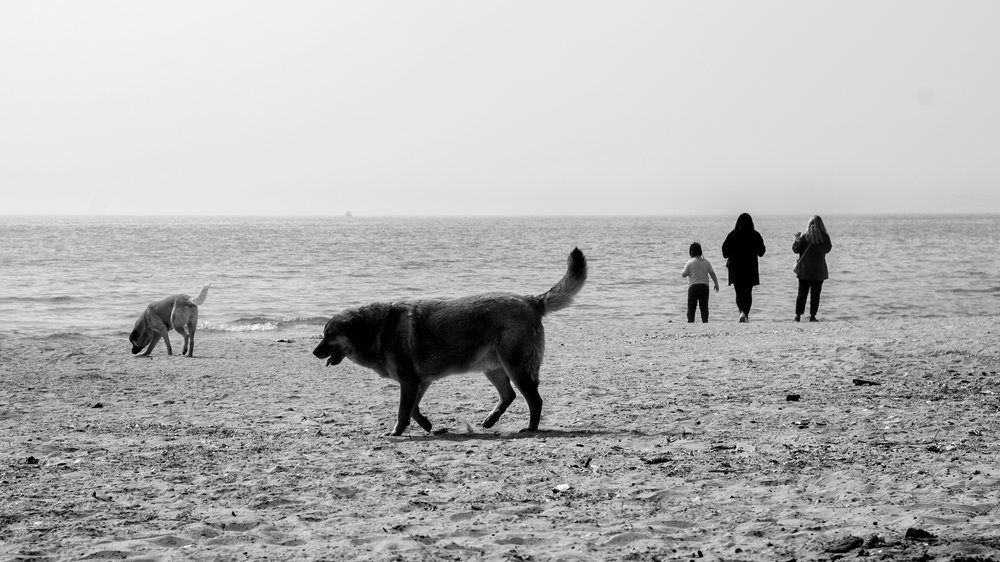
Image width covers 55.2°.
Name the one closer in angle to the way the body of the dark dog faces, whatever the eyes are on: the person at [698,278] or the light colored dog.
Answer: the light colored dog

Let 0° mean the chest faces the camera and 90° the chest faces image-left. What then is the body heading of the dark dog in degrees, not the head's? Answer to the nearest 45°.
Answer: approximately 90°

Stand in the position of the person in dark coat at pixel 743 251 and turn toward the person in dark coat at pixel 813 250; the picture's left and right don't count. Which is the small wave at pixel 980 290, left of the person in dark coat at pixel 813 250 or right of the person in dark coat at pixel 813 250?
left

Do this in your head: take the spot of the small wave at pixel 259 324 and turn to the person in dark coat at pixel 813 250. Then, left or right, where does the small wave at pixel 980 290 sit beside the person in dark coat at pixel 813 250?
left

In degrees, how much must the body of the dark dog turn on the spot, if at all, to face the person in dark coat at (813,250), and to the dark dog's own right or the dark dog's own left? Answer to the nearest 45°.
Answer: approximately 135° to the dark dog's own right

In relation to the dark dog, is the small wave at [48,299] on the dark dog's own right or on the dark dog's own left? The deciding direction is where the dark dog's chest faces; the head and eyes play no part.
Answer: on the dark dog's own right

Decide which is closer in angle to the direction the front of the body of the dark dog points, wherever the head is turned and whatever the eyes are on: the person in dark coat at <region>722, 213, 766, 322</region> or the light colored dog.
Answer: the light colored dog

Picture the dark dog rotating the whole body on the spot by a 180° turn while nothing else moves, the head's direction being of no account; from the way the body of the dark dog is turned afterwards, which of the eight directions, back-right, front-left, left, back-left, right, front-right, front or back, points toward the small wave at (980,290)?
front-left
